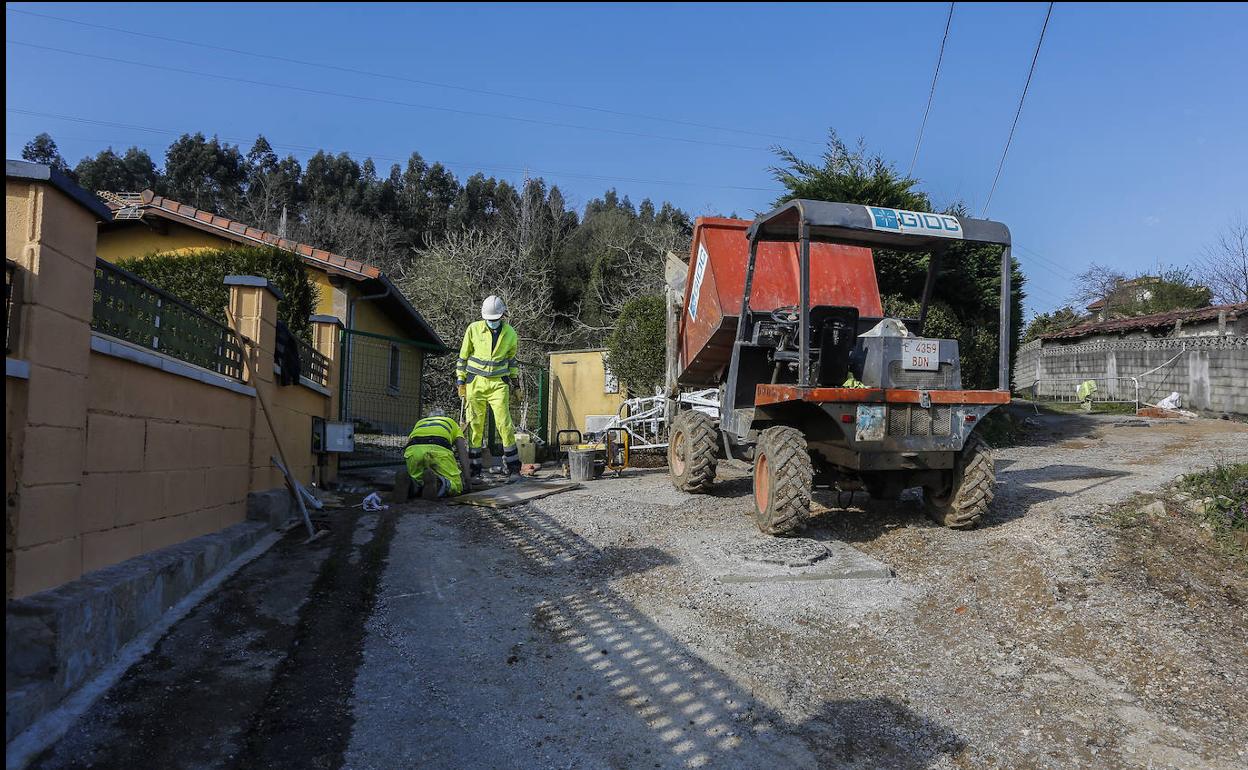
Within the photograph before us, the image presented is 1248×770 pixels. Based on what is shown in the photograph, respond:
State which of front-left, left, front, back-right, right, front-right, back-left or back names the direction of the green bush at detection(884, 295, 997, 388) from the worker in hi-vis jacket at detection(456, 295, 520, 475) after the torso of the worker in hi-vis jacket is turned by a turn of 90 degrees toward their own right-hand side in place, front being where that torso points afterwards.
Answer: back

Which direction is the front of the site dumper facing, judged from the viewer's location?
facing away from the viewer and to the left of the viewer

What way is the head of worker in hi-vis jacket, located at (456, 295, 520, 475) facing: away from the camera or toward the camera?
toward the camera

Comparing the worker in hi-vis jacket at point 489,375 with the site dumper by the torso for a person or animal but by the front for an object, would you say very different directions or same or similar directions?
very different directions

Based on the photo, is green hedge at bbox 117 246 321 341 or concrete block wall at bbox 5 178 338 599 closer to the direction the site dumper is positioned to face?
the green hedge

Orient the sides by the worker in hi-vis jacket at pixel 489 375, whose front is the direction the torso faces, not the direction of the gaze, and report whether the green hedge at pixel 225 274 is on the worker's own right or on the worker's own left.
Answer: on the worker's own right

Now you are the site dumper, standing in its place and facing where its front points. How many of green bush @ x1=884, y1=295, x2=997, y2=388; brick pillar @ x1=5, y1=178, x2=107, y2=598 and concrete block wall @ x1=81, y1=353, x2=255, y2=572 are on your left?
2

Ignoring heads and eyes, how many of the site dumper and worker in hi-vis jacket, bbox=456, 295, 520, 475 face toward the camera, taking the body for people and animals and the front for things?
1

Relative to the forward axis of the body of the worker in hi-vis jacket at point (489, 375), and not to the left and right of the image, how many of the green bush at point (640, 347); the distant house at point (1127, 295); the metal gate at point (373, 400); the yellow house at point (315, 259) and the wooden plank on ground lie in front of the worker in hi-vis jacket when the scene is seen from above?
1

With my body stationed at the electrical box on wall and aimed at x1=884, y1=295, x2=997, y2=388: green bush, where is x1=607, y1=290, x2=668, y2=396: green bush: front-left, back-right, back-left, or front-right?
front-left

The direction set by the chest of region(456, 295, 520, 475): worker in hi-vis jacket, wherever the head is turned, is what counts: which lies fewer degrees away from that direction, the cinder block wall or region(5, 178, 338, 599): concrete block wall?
the concrete block wall

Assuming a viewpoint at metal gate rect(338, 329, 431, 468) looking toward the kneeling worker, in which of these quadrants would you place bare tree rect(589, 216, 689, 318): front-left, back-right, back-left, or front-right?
back-left

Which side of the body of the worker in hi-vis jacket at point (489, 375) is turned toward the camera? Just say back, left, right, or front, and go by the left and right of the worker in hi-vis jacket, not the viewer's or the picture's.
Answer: front

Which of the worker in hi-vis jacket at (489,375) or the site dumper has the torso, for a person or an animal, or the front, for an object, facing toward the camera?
the worker in hi-vis jacket

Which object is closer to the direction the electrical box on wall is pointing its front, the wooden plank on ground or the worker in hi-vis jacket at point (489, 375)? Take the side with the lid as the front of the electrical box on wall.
the wooden plank on ground

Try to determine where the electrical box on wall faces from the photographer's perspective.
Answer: facing the viewer and to the right of the viewer

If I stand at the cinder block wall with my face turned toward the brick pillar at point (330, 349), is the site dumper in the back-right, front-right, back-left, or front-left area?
front-left
